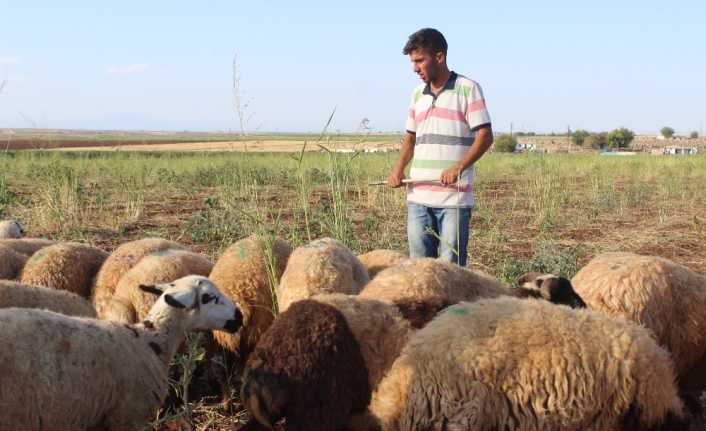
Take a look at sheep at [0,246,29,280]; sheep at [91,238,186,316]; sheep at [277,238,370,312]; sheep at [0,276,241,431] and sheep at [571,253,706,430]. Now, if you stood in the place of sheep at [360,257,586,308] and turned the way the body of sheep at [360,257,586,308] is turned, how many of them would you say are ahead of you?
1

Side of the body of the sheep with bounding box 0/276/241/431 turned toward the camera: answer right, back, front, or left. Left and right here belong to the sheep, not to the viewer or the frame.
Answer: right

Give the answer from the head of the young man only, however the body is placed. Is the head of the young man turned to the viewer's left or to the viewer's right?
to the viewer's left

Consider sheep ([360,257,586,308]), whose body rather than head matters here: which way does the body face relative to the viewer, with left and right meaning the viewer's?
facing to the right of the viewer

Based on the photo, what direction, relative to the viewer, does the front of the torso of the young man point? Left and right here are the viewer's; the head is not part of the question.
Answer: facing the viewer and to the left of the viewer

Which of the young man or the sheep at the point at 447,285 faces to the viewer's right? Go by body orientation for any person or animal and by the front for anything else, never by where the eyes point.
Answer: the sheep

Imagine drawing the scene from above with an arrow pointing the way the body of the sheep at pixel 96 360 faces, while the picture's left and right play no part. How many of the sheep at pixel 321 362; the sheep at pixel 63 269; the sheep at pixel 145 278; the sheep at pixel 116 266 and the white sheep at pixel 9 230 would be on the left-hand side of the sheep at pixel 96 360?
4

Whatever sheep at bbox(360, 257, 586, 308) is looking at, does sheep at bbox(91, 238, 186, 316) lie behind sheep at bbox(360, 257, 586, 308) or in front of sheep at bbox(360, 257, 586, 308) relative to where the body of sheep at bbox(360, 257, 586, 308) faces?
behind

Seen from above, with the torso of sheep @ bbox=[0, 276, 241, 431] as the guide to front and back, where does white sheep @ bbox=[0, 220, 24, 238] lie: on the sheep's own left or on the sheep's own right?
on the sheep's own left

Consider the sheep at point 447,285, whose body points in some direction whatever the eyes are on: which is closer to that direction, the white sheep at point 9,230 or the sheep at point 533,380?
the sheep
